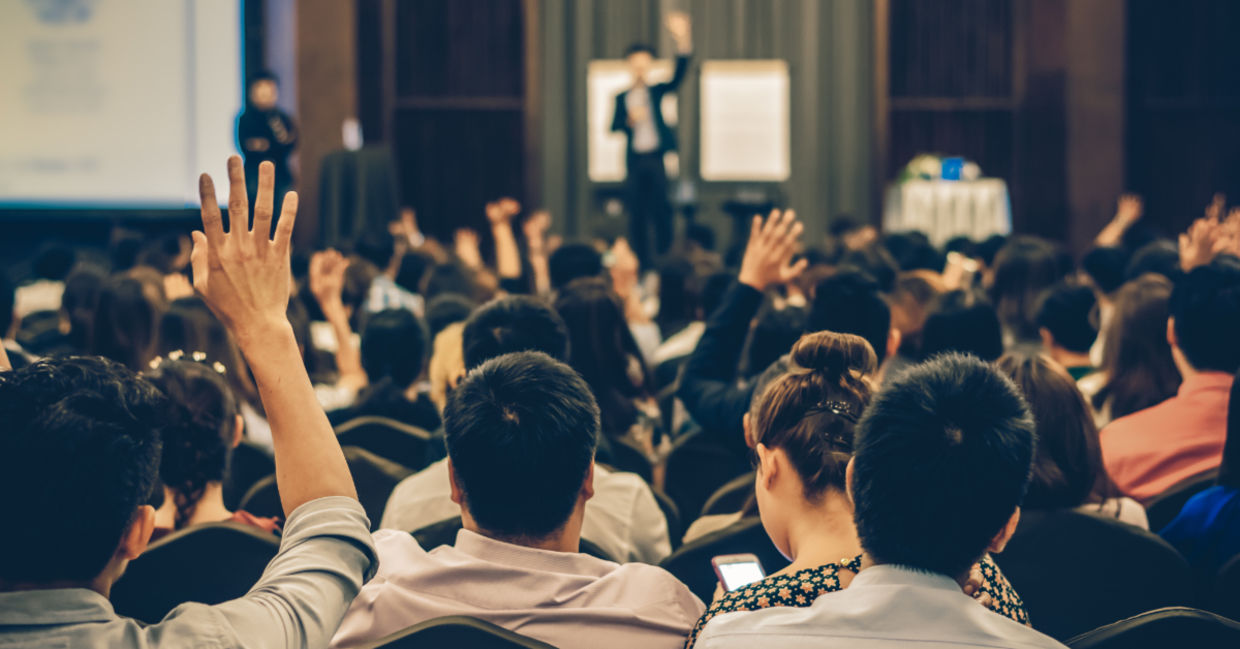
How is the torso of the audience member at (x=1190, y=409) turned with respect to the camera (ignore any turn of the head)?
away from the camera

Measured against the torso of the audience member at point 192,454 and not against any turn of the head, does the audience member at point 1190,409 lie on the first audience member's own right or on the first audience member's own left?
on the first audience member's own right

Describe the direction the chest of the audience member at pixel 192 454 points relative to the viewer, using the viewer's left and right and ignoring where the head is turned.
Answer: facing away from the viewer

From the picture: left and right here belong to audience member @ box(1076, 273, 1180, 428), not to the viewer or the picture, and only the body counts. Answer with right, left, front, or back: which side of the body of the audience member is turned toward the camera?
back

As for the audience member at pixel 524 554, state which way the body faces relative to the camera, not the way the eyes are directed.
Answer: away from the camera

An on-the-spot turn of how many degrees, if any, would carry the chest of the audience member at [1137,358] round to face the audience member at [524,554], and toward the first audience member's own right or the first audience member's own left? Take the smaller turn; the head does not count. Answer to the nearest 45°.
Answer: approximately 180°

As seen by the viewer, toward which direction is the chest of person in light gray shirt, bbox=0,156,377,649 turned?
away from the camera

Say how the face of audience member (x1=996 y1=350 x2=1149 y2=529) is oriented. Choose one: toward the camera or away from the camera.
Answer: away from the camera
